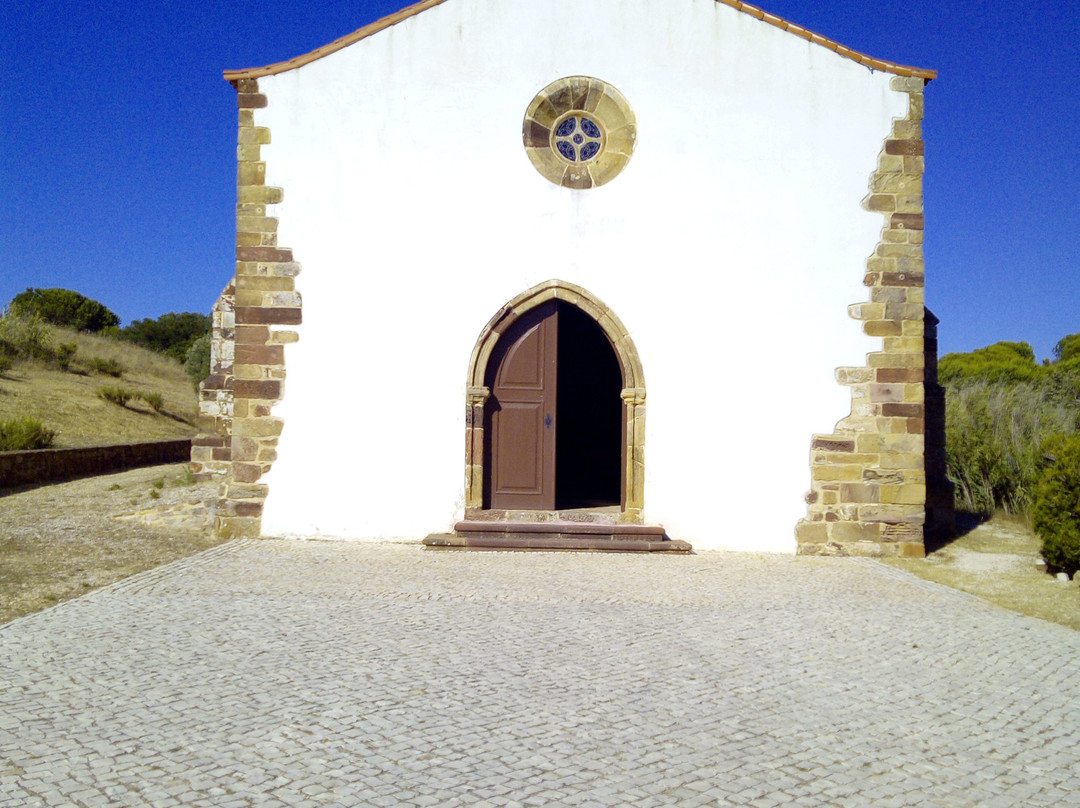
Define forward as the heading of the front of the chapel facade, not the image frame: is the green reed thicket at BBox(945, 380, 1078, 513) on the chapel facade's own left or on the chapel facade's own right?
on the chapel facade's own left

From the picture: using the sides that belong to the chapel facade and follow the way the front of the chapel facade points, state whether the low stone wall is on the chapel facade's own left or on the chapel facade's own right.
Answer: on the chapel facade's own right

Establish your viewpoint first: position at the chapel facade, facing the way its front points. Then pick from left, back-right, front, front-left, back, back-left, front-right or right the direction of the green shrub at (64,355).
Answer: back-right

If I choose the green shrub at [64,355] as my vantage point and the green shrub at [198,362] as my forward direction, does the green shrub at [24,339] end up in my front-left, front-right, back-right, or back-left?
back-left

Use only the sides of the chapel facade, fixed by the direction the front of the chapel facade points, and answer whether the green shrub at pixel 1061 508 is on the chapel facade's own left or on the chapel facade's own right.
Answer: on the chapel facade's own left

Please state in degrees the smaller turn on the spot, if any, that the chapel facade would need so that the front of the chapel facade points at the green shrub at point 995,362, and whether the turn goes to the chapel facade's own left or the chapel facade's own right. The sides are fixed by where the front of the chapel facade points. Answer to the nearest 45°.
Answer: approximately 135° to the chapel facade's own left

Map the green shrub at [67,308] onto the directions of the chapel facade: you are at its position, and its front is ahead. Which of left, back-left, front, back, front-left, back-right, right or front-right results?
back-right

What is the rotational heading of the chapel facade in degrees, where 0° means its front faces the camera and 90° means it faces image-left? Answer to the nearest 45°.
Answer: approximately 0°
